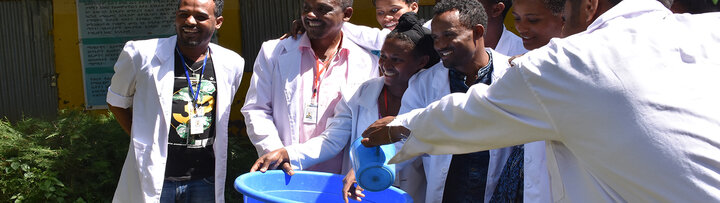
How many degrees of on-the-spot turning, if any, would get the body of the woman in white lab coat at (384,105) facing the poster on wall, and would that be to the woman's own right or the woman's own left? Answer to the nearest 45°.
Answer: approximately 90° to the woman's own right

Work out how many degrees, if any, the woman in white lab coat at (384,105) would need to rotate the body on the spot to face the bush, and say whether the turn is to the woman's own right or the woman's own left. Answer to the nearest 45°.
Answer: approximately 90° to the woman's own right

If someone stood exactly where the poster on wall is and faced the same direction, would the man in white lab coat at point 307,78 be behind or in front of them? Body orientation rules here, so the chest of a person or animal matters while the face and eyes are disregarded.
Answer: in front

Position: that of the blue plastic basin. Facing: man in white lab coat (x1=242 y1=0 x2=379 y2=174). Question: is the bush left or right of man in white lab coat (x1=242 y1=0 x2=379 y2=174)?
left

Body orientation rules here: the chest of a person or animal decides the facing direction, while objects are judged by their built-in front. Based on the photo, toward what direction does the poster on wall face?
toward the camera

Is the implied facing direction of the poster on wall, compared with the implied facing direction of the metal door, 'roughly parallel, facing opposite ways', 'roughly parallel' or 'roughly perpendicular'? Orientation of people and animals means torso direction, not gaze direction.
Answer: roughly parallel

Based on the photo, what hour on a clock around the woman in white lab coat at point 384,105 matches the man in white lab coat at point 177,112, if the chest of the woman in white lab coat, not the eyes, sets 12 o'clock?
The man in white lab coat is roughly at 2 o'clock from the woman in white lab coat.

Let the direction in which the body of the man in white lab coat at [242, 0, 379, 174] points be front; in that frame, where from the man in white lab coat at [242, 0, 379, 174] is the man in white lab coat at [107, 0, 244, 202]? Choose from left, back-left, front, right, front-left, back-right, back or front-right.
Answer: right

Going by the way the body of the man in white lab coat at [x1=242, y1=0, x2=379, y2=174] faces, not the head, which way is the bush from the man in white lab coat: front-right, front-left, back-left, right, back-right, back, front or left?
back-right

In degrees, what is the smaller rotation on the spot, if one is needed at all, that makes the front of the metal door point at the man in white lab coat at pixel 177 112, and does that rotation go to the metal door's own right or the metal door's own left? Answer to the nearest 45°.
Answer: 0° — it already faces them

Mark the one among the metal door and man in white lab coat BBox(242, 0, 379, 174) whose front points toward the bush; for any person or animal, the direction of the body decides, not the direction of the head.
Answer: the metal door

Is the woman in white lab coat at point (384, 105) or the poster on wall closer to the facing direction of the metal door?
the woman in white lab coat

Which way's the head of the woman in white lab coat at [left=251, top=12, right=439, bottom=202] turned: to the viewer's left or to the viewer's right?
to the viewer's left

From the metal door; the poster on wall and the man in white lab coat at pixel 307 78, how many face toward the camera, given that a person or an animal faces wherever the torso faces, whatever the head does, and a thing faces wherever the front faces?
3

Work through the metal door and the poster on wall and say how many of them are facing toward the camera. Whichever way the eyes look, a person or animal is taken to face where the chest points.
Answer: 2
